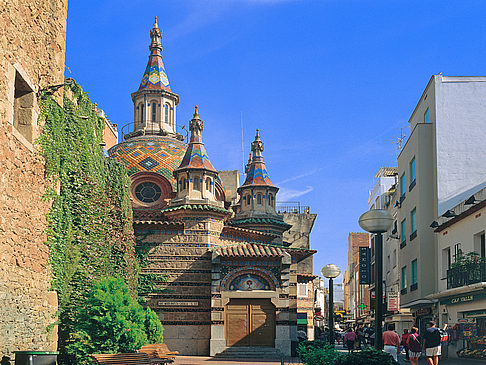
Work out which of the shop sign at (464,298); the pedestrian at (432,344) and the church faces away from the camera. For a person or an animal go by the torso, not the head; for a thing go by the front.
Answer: the pedestrian

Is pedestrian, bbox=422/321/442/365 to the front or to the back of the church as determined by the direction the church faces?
to the front

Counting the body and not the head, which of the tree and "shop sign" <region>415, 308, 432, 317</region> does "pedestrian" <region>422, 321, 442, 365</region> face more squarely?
the shop sign

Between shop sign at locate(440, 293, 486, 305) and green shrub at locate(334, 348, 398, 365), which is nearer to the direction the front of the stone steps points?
the green shrub

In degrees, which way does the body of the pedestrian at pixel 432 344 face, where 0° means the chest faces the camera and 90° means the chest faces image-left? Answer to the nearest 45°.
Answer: approximately 180°

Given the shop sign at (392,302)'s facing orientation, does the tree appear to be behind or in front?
in front

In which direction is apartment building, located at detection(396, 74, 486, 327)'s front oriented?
to the viewer's left

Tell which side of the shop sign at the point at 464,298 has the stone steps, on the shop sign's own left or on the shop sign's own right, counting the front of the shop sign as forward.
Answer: on the shop sign's own right

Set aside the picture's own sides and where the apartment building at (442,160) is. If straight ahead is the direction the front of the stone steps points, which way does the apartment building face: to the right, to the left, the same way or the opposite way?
to the right

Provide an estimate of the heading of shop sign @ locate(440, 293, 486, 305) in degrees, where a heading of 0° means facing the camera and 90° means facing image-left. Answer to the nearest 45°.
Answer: approximately 45°

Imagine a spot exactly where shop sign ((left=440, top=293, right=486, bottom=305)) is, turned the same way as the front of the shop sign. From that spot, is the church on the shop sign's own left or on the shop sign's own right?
on the shop sign's own right

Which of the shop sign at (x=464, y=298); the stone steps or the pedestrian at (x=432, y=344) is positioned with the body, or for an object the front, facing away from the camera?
the pedestrian

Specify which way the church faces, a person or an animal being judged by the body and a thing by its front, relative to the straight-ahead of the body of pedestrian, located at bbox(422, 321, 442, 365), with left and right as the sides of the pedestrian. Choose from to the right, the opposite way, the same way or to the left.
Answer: the opposite way
